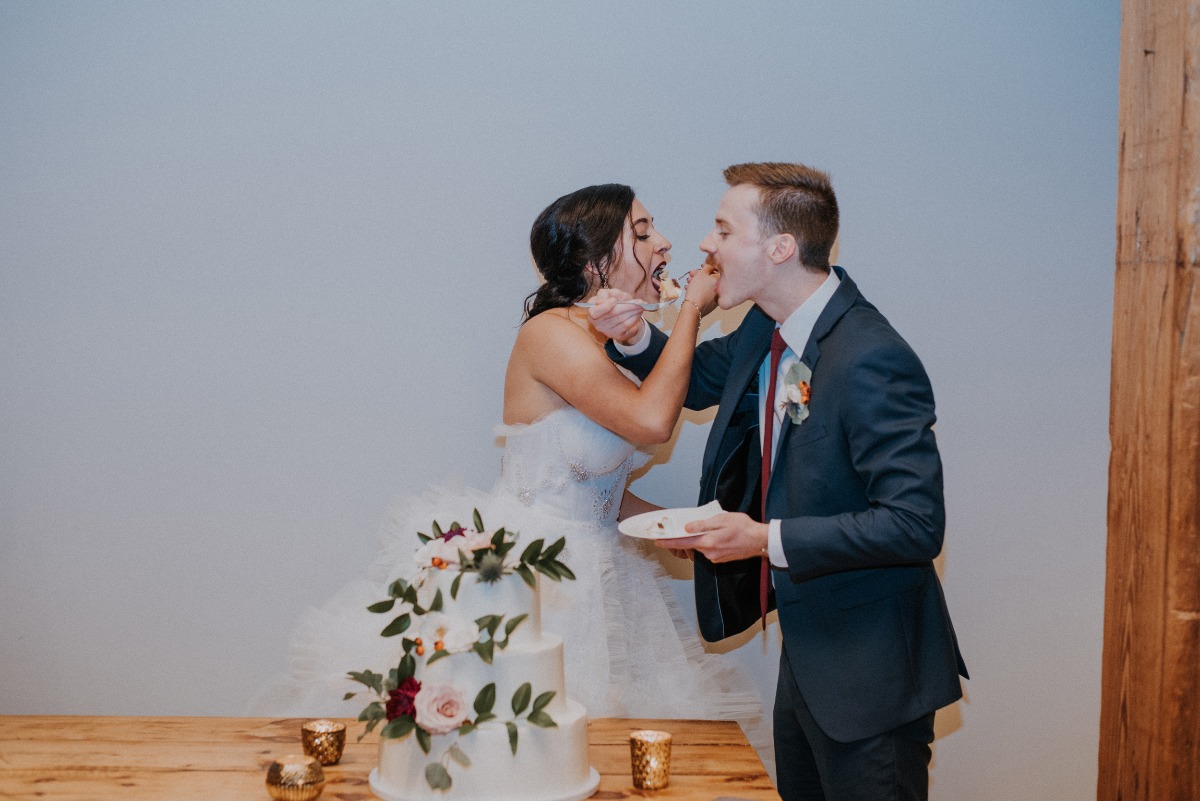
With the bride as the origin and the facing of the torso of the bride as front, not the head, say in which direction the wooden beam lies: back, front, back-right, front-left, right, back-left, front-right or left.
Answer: front-right

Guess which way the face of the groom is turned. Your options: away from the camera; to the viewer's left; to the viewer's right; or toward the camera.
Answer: to the viewer's left

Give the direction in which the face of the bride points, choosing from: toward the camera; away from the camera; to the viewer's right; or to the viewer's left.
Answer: to the viewer's right

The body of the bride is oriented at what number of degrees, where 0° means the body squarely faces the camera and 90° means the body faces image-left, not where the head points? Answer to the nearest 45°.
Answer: approximately 270°
